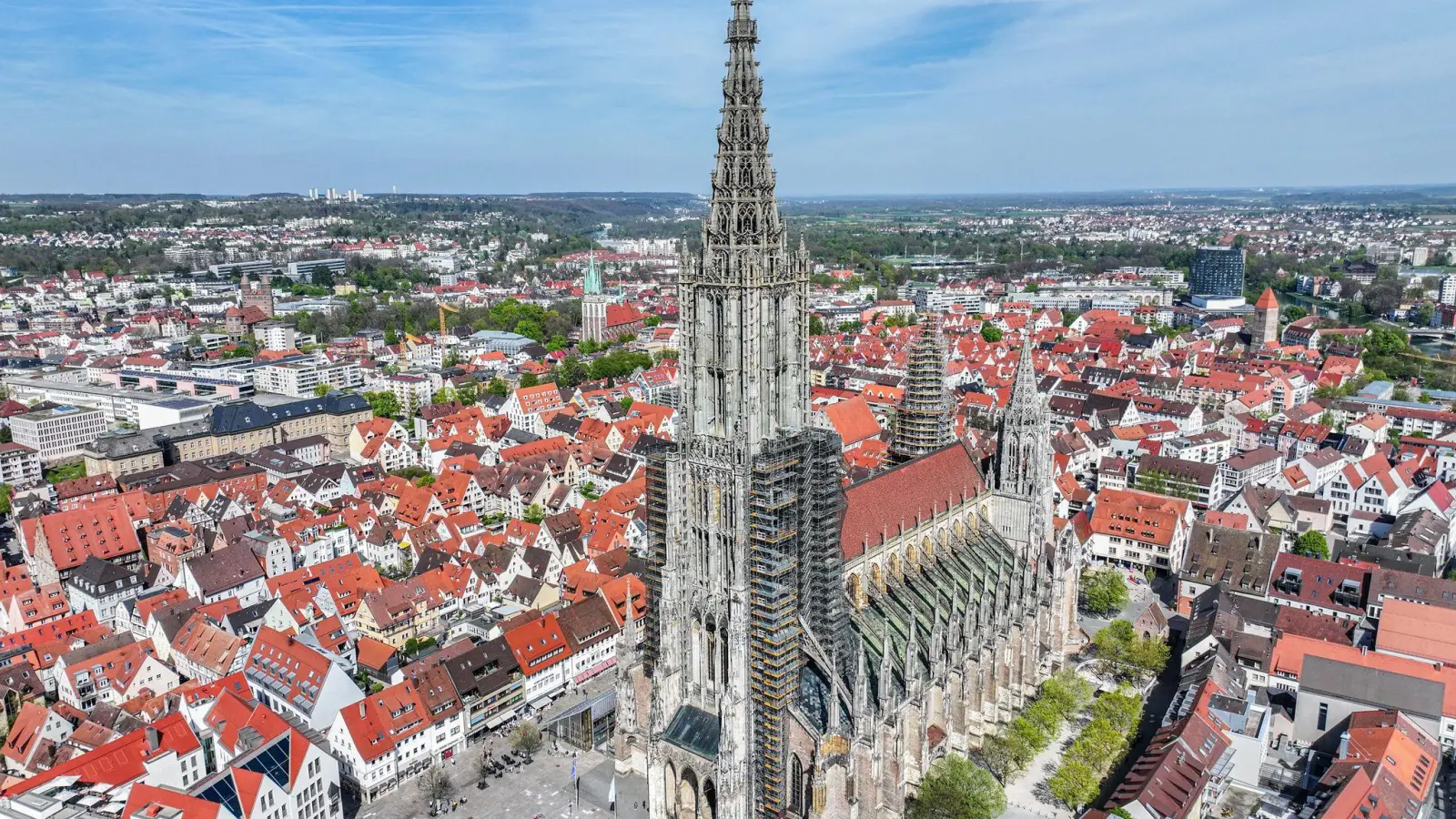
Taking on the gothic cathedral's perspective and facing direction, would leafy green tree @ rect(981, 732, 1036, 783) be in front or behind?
behind

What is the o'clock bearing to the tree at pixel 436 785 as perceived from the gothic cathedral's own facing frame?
The tree is roughly at 2 o'clock from the gothic cathedral.

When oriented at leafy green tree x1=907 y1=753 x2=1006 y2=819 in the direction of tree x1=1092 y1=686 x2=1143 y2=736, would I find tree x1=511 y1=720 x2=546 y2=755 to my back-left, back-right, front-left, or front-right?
back-left

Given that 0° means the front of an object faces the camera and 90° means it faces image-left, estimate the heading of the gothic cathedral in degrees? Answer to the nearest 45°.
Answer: approximately 45°

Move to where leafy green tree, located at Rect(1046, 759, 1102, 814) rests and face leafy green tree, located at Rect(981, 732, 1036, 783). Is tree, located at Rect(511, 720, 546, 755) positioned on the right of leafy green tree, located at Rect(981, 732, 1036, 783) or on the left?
left

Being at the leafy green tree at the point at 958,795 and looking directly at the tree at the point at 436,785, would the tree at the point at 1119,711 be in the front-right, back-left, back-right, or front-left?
back-right

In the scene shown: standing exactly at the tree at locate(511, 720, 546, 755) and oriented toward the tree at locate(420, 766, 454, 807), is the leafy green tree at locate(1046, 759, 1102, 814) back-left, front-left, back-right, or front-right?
back-left
